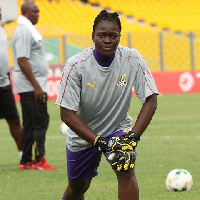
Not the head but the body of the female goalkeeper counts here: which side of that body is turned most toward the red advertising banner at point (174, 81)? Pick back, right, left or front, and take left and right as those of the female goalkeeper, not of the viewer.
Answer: back

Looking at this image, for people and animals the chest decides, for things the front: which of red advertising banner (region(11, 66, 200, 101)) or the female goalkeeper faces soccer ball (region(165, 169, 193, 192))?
the red advertising banner

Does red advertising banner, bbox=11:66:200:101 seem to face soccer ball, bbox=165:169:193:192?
yes

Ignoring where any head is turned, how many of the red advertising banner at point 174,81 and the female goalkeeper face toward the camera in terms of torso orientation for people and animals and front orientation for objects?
2

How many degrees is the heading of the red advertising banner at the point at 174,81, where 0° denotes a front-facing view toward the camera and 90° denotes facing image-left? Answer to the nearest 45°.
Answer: approximately 0°

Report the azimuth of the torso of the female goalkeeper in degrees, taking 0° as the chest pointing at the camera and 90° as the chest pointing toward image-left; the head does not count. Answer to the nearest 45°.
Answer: approximately 0°
